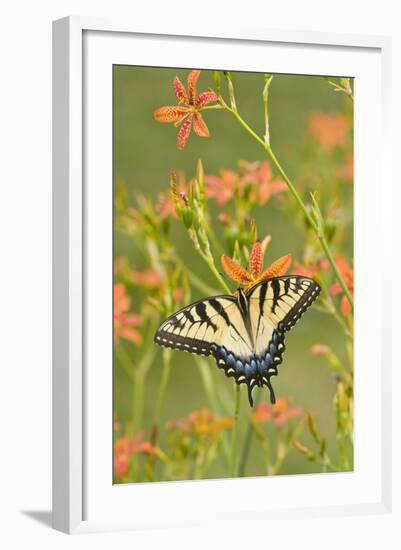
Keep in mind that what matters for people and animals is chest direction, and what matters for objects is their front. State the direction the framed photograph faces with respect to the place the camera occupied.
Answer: facing the viewer and to the right of the viewer
